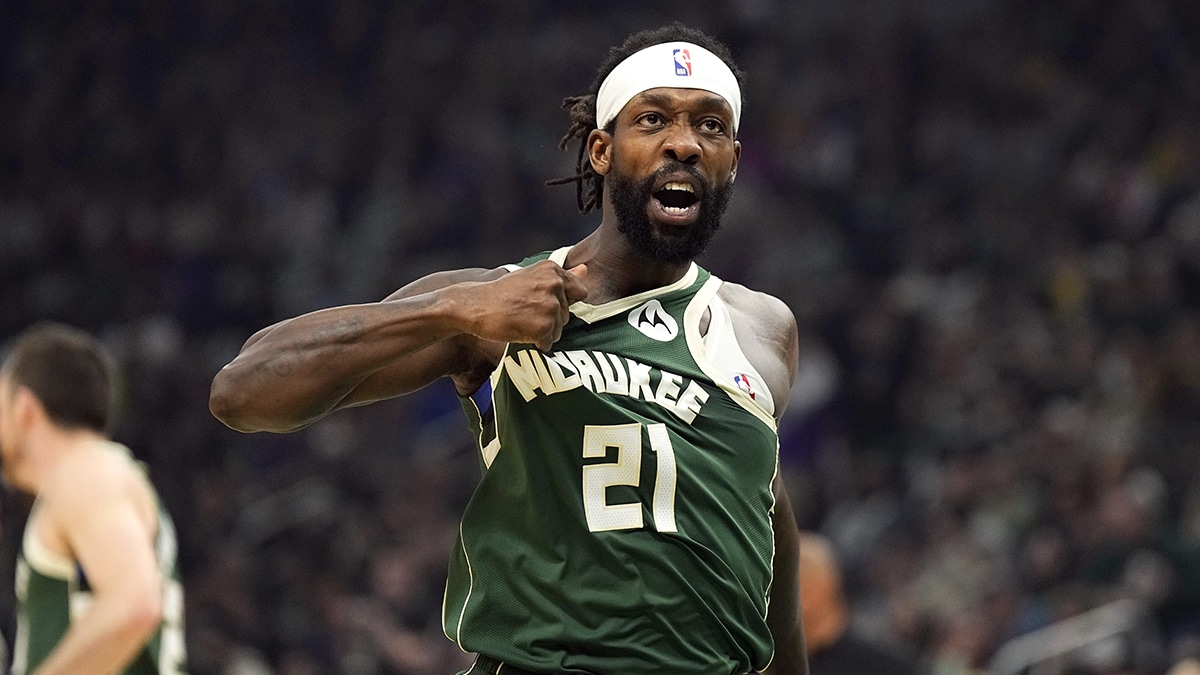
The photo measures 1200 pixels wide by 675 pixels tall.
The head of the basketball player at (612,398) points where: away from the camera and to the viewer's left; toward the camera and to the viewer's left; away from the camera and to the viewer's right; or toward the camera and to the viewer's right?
toward the camera and to the viewer's right

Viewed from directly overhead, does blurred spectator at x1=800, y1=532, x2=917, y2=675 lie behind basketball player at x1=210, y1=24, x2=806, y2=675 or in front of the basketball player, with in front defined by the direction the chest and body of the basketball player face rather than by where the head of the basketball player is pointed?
behind

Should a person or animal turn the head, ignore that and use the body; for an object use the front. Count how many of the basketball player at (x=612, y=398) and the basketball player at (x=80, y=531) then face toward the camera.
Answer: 1

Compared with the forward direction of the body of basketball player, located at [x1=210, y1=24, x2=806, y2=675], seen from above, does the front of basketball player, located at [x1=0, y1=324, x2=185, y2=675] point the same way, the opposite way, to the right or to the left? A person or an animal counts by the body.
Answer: to the right

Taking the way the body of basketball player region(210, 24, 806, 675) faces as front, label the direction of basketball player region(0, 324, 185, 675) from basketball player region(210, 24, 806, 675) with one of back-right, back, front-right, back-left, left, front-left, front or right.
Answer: back-right

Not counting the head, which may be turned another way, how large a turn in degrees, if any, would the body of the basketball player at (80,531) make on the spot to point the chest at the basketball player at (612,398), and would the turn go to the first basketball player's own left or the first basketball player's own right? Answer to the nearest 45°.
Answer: approximately 135° to the first basketball player's own left

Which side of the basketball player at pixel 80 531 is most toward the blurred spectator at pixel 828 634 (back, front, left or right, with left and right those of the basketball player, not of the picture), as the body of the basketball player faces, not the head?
back

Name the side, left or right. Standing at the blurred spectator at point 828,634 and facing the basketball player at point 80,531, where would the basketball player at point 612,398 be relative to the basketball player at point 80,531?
left

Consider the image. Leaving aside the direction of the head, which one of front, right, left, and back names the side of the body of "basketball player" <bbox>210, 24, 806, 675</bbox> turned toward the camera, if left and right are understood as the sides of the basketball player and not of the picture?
front

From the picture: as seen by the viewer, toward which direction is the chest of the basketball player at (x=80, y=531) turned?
to the viewer's left
